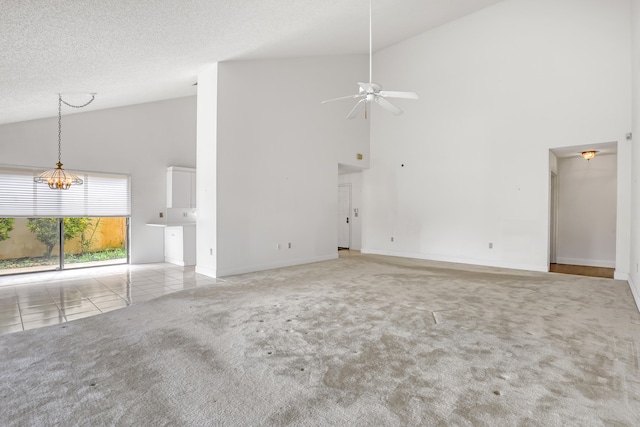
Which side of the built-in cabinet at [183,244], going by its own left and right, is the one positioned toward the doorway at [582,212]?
left

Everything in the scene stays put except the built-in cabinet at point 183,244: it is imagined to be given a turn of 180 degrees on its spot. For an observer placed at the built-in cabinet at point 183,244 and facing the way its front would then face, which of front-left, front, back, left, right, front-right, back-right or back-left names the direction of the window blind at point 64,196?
back-left

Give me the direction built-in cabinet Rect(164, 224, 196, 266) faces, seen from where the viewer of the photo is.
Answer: facing the viewer and to the left of the viewer

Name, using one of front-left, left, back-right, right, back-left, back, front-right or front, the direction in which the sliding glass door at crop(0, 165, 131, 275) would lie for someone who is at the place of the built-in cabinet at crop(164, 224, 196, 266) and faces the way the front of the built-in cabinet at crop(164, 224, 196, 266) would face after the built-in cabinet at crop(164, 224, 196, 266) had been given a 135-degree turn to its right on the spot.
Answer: left

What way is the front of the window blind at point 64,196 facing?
toward the camera

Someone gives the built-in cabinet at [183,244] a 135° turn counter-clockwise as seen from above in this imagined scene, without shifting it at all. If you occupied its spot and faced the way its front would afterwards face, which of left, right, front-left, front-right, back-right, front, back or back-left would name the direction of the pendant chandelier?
back
